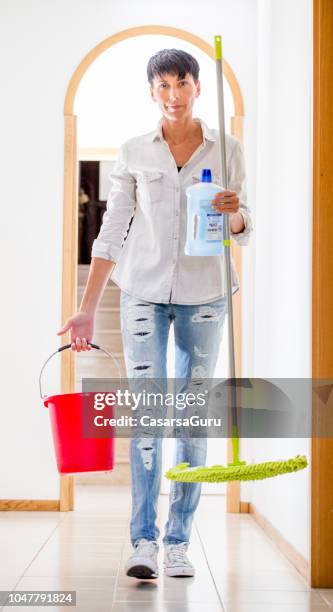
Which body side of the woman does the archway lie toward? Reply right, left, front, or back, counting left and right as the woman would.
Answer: back

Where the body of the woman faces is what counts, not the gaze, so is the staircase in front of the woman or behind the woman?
behind

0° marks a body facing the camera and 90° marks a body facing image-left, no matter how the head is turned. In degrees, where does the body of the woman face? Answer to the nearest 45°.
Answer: approximately 0°
